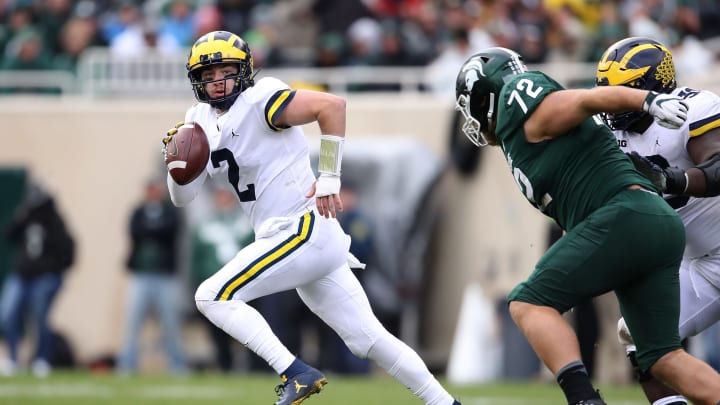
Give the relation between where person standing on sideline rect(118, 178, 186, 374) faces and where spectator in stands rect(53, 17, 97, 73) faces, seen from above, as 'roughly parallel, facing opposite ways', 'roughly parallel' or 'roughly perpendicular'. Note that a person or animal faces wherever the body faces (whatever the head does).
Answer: roughly parallel

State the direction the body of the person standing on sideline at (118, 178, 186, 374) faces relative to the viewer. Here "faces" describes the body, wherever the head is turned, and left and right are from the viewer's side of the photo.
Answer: facing the viewer

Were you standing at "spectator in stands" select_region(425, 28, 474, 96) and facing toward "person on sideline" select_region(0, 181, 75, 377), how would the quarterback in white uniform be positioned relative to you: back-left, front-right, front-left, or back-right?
front-left

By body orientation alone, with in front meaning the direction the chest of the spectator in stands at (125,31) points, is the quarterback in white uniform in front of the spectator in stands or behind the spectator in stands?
in front

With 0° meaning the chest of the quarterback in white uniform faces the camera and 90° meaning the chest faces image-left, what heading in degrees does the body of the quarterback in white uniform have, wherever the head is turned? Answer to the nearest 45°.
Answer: approximately 45°

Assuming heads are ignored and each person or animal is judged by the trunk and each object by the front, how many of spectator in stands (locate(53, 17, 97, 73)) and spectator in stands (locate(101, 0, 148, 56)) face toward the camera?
2

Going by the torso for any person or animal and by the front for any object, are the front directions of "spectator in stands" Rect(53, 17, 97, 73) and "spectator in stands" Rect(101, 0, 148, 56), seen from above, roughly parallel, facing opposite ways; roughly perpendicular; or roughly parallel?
roughly parallel

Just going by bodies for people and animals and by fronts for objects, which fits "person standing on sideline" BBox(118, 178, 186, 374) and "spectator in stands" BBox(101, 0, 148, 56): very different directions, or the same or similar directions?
same or similar directions

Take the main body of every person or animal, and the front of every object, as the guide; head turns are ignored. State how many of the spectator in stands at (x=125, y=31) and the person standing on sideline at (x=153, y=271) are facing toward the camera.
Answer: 2

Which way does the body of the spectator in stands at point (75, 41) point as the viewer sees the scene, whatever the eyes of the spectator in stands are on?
toward the camera

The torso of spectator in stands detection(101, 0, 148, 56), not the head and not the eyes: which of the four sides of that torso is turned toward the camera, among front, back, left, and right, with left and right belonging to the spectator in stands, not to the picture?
front

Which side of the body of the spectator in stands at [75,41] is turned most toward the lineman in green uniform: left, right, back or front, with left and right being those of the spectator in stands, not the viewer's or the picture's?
front
